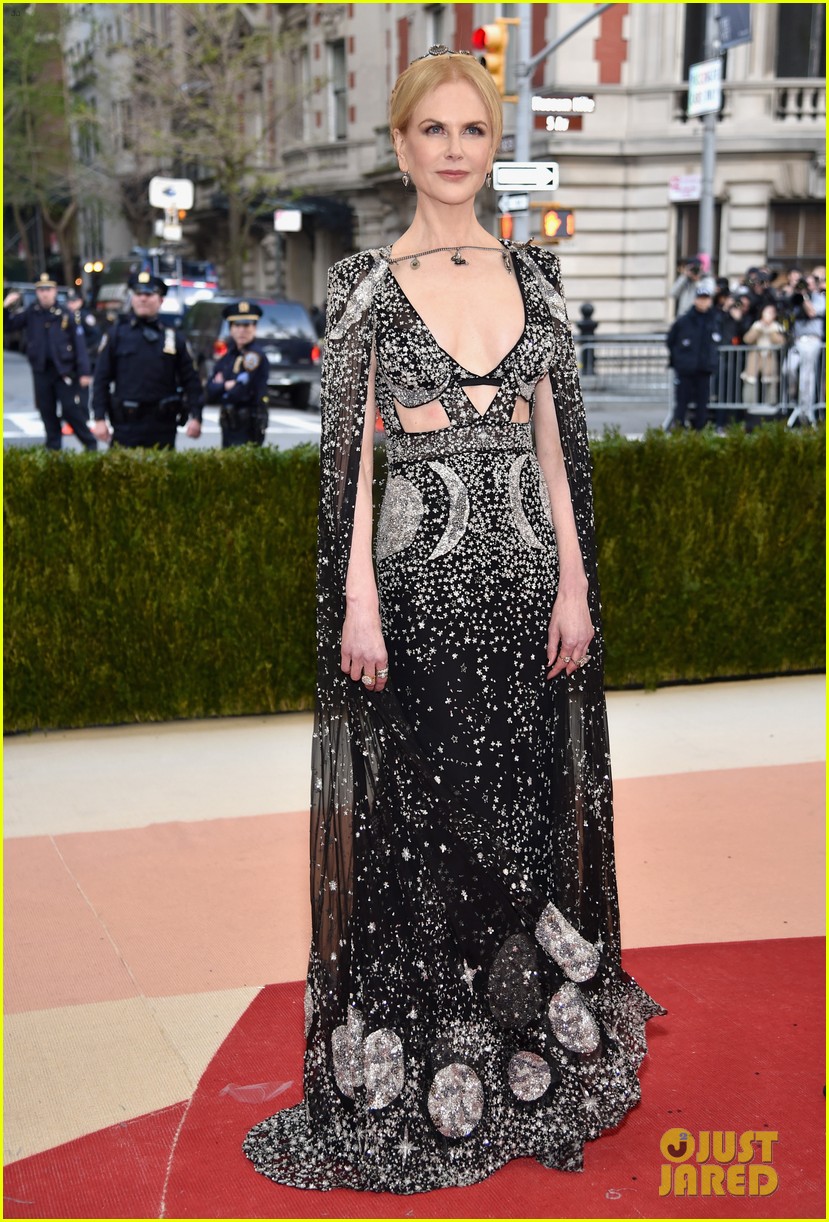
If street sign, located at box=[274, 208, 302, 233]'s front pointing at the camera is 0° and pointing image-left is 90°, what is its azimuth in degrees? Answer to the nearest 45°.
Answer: approximately 0°

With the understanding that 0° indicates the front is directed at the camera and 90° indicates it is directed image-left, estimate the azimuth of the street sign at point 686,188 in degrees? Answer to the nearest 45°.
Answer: approximately 0°
